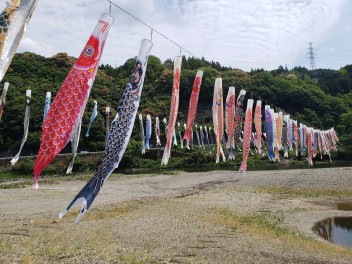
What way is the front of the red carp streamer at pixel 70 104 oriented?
to the viewer's right

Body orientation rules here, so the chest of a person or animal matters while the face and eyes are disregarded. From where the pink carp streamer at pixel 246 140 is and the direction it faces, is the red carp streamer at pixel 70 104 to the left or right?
on its right

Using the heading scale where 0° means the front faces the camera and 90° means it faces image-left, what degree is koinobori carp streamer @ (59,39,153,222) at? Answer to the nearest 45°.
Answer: approximately 270°

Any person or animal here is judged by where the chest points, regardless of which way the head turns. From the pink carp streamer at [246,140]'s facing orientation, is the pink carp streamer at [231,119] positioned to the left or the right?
on its right

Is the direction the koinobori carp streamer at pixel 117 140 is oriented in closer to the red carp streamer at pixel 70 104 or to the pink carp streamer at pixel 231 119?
the pink carp streamer

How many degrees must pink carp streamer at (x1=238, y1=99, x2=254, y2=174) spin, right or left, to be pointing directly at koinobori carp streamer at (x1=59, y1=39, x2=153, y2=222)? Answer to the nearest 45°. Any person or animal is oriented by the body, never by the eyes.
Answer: approximately 90° to its right

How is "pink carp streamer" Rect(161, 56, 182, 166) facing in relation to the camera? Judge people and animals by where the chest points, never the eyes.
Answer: to the viewer's right

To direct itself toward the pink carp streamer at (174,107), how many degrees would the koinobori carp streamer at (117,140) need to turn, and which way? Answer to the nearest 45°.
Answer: approximately 45° to its left
